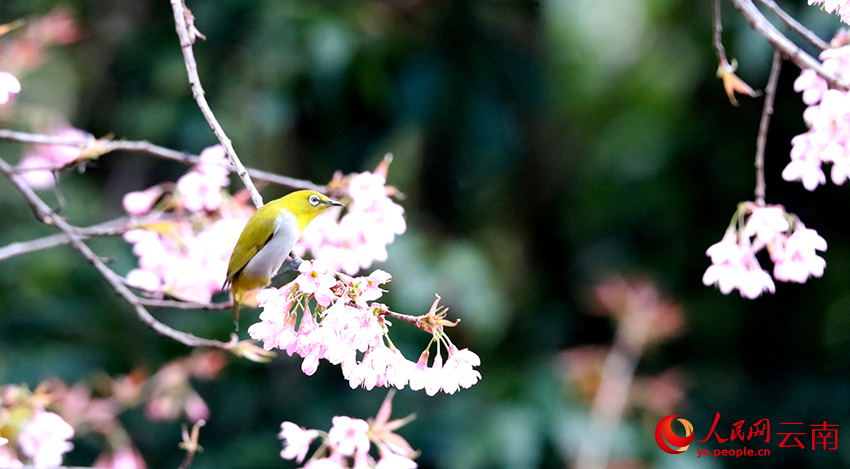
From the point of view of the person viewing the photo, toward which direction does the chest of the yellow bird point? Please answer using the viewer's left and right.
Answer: facing to the right of the viewer
